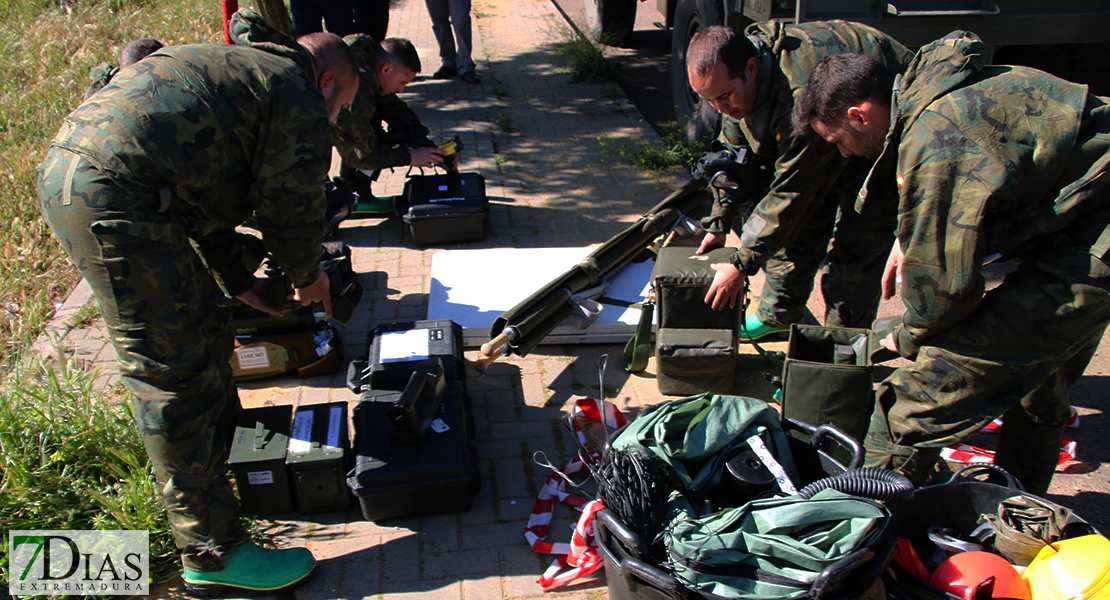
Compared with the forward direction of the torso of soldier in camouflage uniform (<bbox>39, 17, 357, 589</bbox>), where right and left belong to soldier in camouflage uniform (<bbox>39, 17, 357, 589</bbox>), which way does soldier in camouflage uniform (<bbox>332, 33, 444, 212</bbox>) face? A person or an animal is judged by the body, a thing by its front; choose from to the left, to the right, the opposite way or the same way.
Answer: the same way

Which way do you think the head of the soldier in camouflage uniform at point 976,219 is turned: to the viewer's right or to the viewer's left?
to the viewer's left

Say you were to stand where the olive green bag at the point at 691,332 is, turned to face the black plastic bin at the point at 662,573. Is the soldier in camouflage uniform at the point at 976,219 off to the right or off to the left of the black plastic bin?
left

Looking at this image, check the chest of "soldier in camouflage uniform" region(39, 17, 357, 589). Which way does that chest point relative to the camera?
to the viewer's right

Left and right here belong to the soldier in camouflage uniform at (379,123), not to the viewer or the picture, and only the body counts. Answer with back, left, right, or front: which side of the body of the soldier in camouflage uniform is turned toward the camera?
right

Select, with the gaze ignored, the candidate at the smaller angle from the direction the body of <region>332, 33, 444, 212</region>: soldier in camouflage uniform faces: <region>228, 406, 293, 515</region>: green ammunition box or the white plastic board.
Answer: the white plastic board

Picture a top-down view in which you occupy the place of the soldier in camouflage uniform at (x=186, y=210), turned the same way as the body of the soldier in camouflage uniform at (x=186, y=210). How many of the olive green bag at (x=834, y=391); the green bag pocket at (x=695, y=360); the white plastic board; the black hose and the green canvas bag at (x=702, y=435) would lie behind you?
0

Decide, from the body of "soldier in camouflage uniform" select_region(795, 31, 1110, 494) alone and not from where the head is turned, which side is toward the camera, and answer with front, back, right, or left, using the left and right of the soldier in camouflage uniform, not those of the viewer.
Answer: left

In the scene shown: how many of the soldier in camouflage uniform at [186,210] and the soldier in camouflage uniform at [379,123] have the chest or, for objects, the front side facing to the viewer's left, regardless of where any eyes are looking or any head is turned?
0
